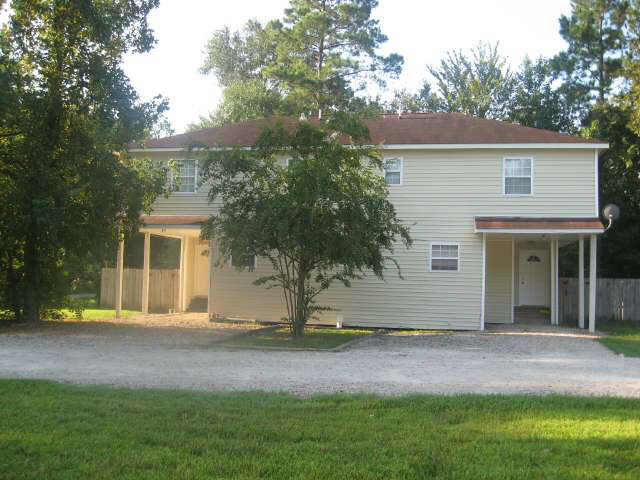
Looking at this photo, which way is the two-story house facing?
toward the camera

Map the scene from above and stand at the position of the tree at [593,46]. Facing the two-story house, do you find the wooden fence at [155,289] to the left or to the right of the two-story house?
right

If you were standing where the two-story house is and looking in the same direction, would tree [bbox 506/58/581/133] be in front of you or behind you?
behind

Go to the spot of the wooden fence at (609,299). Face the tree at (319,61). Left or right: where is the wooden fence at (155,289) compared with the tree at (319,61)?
left

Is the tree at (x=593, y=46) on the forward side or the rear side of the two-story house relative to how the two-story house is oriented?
on the rear side

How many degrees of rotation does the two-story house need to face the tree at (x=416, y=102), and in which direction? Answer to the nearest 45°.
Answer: approximately 180°

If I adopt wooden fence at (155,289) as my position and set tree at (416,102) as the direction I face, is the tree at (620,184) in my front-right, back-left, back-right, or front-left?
front-right

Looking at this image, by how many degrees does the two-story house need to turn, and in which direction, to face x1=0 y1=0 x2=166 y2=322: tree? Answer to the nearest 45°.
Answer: approximately 90° to its right

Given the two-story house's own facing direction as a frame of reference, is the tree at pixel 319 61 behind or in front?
behind

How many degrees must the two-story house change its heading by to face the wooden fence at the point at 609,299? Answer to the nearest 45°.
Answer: approximately 135° to its left
